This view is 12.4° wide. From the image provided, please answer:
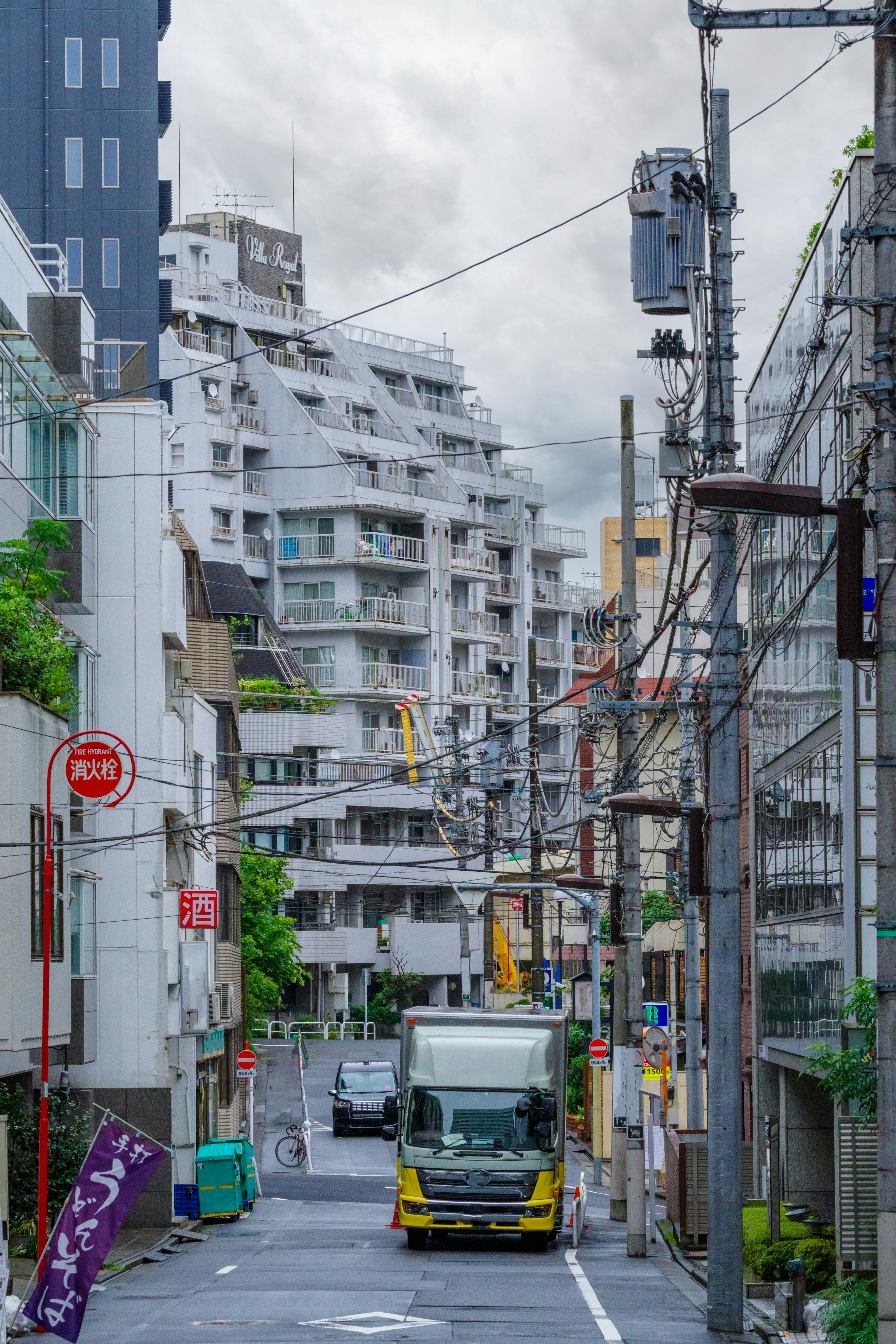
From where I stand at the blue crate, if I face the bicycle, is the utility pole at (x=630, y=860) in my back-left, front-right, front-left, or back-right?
back-right

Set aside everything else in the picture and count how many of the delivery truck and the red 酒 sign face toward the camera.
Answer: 2

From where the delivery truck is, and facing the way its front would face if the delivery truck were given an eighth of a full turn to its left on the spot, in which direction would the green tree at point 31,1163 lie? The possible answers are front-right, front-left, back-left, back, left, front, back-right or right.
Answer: back-right

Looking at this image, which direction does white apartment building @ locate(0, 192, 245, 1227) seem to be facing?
to the viewer's right

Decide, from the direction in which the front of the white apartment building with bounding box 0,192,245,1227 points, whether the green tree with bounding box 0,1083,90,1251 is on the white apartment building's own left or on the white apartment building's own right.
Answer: on the white apartment building's own right

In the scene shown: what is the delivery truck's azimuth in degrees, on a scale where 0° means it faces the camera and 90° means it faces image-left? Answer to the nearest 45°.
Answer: approximately 0°
